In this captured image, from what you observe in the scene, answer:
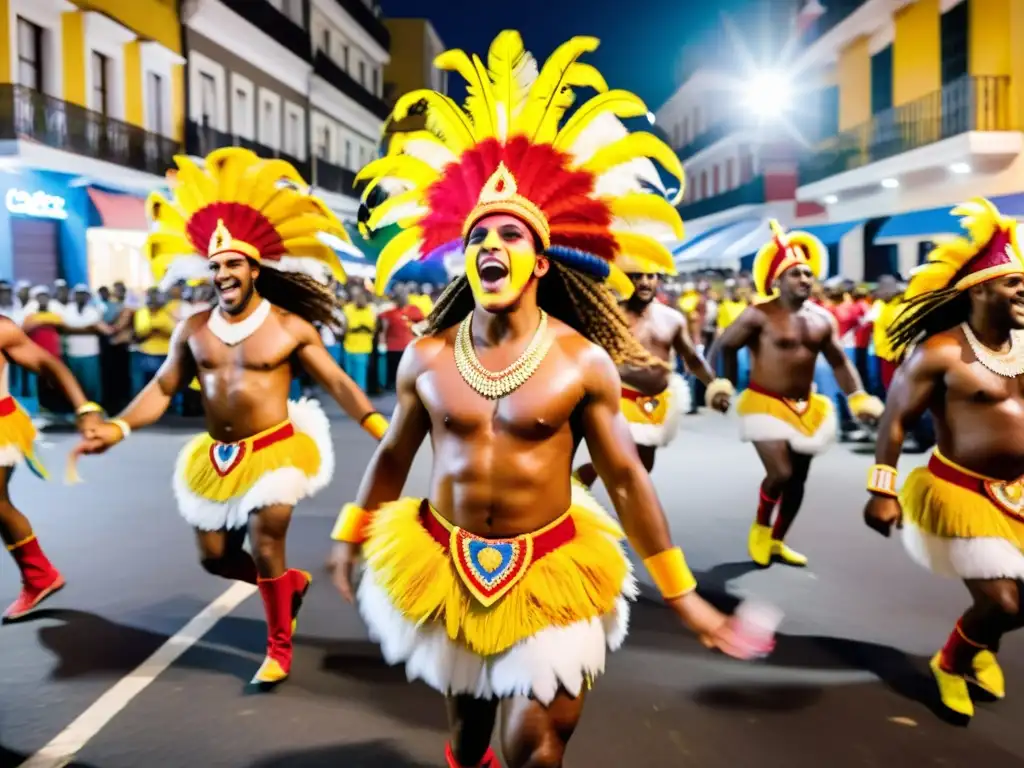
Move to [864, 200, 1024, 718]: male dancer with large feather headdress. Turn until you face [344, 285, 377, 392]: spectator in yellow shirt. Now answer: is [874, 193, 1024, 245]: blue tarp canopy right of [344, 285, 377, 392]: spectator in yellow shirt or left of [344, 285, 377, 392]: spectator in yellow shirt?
right

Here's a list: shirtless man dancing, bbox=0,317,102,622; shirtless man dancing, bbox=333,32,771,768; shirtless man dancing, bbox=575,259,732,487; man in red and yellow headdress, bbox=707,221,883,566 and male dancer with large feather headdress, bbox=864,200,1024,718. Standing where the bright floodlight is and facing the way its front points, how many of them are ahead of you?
5

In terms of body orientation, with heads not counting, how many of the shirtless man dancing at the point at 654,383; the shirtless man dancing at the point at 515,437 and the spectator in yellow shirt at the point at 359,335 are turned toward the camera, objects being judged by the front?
3

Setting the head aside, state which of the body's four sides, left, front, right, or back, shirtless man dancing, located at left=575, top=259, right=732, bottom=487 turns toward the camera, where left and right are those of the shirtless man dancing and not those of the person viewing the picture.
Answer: front

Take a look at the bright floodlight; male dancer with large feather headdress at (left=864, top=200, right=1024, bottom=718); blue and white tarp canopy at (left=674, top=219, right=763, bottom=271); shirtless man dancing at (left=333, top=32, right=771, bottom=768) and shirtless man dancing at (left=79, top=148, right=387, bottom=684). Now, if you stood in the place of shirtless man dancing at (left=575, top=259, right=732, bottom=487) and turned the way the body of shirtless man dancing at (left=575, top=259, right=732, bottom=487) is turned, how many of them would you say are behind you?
2

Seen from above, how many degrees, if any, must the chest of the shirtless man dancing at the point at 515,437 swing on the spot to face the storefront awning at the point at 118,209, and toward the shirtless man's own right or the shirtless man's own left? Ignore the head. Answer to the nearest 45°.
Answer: approximately 135° to the shirtless man's own right

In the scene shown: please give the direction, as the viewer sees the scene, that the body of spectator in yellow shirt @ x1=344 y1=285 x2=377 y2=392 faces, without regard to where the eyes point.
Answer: toward the camera

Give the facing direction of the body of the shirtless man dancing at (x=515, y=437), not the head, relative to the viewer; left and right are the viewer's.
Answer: facing the viewer

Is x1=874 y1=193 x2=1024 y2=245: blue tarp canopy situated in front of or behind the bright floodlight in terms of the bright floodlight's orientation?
in front

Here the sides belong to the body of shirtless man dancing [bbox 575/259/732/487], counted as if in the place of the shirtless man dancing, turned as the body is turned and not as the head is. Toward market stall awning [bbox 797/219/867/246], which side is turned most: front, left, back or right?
back

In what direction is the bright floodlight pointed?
toward the camera
